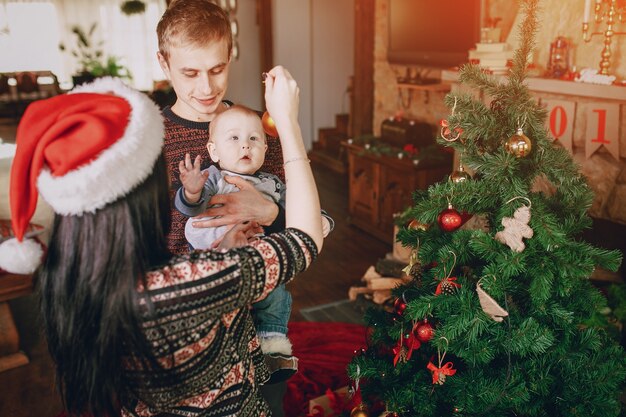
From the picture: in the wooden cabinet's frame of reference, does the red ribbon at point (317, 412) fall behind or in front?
in front

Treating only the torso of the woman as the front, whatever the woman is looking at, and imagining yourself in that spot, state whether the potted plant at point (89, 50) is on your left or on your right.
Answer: on your left

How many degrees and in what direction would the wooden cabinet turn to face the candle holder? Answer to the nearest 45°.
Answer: approximately 90° to its left

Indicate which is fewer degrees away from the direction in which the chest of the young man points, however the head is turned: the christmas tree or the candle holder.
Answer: the christmas tree

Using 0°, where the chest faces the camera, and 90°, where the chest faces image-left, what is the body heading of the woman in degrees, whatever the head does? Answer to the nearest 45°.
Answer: approximately 225°

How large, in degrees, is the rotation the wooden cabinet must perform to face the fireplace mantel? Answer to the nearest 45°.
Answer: approximately 90° to its left
